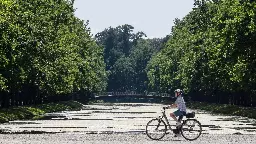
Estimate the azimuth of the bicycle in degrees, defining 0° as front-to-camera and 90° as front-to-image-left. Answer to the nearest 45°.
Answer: approximately 90°
